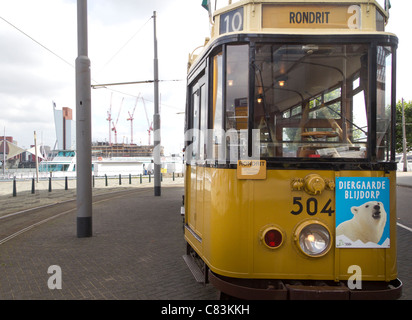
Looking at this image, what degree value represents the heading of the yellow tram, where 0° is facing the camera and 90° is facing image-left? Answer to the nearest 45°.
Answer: approximately 0°

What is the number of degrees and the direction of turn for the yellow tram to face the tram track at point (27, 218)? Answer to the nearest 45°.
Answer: approximately 135° to its right
